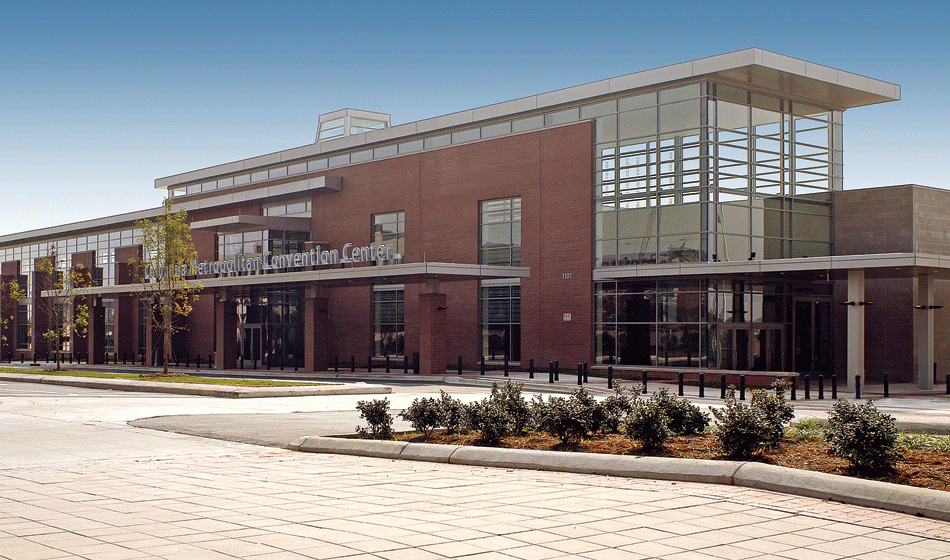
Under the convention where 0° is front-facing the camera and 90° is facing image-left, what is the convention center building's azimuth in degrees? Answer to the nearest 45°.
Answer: approximately 45°

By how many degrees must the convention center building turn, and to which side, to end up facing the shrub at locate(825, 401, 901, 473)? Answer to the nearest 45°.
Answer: approximately 45° to its left

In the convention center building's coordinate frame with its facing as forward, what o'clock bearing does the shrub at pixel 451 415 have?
The shrub is roughly at 11 o'clock from the convention center building.

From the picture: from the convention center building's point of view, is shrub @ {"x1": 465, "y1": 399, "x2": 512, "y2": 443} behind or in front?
in front

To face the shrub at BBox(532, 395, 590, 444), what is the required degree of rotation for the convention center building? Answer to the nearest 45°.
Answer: approximately 45° to its left

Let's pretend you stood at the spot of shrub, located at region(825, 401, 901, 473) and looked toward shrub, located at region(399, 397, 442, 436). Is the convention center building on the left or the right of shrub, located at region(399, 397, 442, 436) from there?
right

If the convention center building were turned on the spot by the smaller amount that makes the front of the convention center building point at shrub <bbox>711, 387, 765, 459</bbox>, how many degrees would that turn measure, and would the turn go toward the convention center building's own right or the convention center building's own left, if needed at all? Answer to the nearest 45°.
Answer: approximately 45° to the convention center building's own left

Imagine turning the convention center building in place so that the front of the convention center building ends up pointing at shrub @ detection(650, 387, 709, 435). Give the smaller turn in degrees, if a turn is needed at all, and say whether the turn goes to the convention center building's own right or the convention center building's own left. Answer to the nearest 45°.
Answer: approximately 45° to the convention center building's own left
